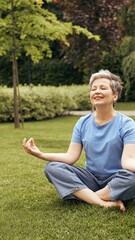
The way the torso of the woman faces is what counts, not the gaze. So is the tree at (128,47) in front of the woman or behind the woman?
behind

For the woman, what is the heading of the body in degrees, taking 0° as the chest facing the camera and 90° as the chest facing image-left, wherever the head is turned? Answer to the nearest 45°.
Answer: approximately 0°

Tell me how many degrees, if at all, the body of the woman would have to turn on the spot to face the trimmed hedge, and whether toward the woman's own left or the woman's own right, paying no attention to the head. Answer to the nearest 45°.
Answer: approximately 180°
